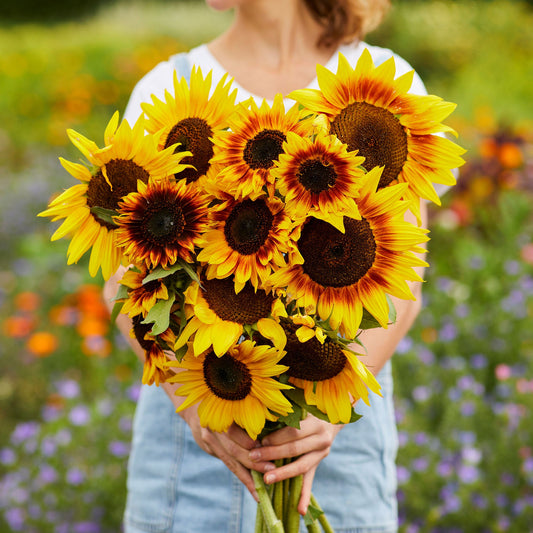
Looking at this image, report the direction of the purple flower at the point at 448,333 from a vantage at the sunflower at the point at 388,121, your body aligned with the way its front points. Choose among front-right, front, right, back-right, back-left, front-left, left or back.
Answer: back

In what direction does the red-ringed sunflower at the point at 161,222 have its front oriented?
toward the camera

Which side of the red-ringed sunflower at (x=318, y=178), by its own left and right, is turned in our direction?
front

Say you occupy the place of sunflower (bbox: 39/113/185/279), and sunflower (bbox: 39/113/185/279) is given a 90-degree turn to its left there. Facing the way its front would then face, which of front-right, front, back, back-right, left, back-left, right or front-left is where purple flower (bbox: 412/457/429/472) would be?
front-left

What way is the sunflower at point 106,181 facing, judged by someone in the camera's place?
facing the viewer

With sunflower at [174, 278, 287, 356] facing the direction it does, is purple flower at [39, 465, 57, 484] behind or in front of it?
behind

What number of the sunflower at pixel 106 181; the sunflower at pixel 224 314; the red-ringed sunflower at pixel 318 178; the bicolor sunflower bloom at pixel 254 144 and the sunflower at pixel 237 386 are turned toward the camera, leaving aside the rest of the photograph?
5

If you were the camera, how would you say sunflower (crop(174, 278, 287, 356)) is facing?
facing the viewer

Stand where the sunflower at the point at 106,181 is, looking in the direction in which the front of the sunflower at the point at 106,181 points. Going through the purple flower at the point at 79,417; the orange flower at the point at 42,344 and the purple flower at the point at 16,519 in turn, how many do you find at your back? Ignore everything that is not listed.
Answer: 3

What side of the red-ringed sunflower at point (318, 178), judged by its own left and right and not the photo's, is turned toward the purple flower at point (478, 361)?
back

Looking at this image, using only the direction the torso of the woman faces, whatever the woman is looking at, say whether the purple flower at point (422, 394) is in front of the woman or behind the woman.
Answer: behind
